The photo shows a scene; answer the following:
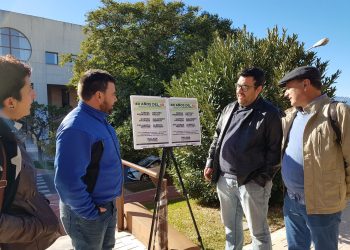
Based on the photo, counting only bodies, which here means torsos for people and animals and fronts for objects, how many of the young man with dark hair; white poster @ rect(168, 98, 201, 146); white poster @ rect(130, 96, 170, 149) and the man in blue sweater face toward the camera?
2

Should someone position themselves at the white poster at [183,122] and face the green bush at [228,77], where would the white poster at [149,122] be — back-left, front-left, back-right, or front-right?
back-left

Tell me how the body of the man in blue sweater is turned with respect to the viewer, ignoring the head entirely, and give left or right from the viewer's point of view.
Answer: facing to the right of the viewer

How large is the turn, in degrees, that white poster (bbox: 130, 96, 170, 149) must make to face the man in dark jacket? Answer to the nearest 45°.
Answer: approximately 45° to its left

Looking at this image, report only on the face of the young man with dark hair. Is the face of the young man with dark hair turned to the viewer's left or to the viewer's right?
to the viewer's right

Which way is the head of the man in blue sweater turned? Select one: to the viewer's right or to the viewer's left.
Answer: to the viewer's right

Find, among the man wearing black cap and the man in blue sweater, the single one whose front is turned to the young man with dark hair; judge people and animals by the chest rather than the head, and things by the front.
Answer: the man wearing black cap

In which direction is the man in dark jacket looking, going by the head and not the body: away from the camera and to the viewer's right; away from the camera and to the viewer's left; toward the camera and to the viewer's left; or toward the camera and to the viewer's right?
toward the camera and to the viewer's left

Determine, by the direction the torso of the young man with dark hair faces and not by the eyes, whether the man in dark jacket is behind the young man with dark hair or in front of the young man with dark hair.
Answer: in front

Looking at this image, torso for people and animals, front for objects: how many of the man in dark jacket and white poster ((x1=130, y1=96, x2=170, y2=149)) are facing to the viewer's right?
0

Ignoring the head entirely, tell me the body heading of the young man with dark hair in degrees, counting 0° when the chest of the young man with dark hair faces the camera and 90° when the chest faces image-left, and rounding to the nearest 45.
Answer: approximately 270°

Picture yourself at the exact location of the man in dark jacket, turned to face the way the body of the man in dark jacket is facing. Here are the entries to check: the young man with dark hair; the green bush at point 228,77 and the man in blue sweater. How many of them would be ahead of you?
2

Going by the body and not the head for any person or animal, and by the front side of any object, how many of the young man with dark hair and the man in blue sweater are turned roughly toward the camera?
0

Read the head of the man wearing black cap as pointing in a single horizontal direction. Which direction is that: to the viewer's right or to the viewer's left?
to the viewer's left

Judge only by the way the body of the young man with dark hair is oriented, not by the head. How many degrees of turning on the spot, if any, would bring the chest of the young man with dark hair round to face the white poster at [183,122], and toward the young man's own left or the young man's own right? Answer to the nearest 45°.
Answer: approximately 45° to the young man's own left

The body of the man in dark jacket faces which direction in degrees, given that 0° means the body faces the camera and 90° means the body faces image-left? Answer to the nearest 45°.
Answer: approximately 45°
